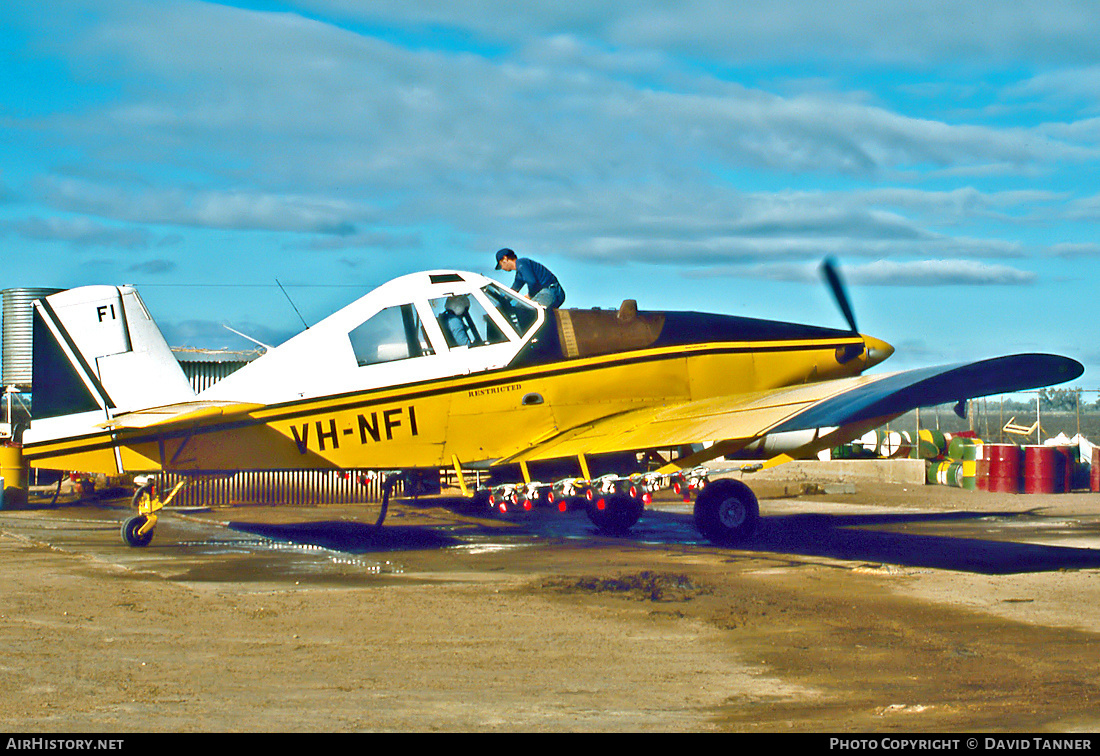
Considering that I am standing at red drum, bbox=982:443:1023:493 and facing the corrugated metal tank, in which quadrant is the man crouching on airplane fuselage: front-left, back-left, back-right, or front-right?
front-left

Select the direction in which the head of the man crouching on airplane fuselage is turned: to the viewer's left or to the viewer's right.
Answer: to the viewer's left

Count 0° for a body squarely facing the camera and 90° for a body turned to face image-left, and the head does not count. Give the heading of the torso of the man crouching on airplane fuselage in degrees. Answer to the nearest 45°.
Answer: approximately 90°

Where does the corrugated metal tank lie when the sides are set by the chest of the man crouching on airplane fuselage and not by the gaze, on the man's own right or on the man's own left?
on the man's own right

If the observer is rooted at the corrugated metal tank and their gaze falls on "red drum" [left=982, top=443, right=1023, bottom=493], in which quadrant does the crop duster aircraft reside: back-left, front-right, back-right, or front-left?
front-right

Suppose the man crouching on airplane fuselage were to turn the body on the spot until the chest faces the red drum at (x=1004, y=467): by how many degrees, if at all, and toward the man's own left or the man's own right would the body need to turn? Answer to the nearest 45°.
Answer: approximately 135° to the man's own right

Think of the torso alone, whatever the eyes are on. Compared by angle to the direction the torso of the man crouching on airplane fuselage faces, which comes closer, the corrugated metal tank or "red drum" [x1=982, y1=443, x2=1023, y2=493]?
the corrugated metal tank

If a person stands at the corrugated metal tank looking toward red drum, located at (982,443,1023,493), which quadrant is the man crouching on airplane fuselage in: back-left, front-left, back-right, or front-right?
front-right
